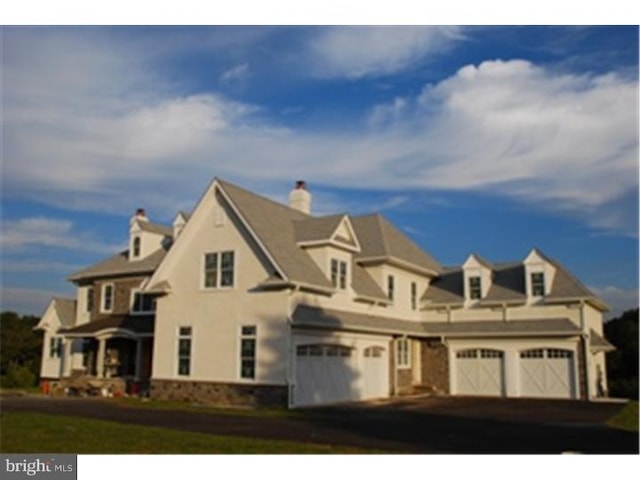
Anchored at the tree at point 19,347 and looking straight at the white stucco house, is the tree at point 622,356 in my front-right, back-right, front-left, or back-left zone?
front-left

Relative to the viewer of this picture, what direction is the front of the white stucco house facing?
facing the viewer and to the left of the viewer

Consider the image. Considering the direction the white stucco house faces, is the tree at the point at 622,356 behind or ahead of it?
behind

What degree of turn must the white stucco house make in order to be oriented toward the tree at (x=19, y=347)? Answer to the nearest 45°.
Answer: approximately 90° to its right

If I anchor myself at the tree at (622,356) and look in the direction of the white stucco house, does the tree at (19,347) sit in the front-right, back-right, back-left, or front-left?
front-right
